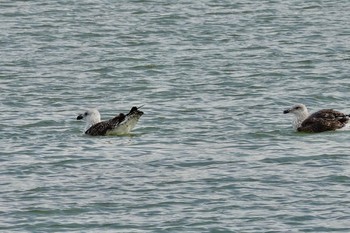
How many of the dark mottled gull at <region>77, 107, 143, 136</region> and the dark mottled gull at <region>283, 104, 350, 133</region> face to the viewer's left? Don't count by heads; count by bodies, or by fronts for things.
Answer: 2

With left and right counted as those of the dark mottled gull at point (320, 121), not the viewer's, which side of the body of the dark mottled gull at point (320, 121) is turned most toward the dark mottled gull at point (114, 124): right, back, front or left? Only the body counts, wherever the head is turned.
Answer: front

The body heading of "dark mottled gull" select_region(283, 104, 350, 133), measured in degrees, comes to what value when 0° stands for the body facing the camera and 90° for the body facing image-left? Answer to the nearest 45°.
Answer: approximately 90°

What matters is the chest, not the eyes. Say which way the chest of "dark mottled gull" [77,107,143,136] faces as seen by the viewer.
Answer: to the viewer's left

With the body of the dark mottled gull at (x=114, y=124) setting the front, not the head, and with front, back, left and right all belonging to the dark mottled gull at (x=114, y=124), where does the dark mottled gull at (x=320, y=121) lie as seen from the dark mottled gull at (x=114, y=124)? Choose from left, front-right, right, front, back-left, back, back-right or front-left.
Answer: back
